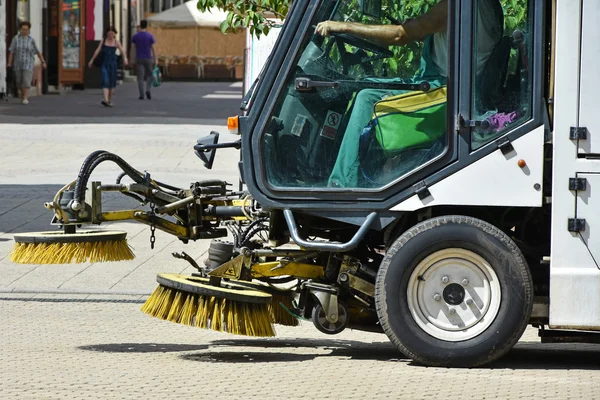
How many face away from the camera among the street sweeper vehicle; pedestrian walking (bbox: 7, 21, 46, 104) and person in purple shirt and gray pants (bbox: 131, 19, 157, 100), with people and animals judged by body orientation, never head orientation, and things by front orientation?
1

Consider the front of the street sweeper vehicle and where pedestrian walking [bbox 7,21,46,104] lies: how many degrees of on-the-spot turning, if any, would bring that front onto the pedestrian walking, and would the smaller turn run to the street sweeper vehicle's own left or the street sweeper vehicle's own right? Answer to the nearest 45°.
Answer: approximately 90° to the street sweeper vehicle's own right

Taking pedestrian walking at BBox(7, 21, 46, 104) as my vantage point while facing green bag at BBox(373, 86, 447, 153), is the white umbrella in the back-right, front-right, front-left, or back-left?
back-left

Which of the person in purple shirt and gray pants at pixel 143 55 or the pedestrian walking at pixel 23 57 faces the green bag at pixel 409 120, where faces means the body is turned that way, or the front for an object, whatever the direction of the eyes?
the pedestrian walking

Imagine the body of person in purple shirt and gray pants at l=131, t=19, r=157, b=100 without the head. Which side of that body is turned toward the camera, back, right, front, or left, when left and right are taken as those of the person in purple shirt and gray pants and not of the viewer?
back

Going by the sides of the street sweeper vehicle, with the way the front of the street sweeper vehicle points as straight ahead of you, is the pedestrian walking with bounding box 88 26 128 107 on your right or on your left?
on your right

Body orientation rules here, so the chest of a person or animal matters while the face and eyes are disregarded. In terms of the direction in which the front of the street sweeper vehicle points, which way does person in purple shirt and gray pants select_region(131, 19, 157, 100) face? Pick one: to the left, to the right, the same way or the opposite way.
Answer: to the right

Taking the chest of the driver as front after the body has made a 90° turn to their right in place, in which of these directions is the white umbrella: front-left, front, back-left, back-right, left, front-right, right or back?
front

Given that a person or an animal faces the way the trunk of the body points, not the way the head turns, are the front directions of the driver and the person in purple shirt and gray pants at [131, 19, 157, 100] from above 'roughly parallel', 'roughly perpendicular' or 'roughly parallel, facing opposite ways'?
roughly perpendicular

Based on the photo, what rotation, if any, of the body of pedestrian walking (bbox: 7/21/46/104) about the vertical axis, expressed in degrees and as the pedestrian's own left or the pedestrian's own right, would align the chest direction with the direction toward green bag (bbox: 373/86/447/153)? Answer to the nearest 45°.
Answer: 0° — they already face it

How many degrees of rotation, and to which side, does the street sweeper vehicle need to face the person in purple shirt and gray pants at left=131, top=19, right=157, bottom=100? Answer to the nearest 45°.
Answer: approximately 90° to its right

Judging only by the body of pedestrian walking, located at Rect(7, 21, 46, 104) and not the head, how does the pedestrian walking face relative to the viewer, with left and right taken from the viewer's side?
facing the viewer

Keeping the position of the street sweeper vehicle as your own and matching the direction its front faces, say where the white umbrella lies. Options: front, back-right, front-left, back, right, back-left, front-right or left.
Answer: right

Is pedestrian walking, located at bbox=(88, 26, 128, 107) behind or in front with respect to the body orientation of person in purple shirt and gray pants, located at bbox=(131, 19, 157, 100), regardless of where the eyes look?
behind

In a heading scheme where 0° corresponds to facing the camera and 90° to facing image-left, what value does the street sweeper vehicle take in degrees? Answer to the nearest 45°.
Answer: approximately 90°

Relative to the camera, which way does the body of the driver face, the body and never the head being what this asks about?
to the viewer's left

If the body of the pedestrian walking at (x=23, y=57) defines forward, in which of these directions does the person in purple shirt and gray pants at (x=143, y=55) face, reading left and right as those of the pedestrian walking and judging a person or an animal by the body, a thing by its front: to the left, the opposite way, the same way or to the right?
the opposite way
